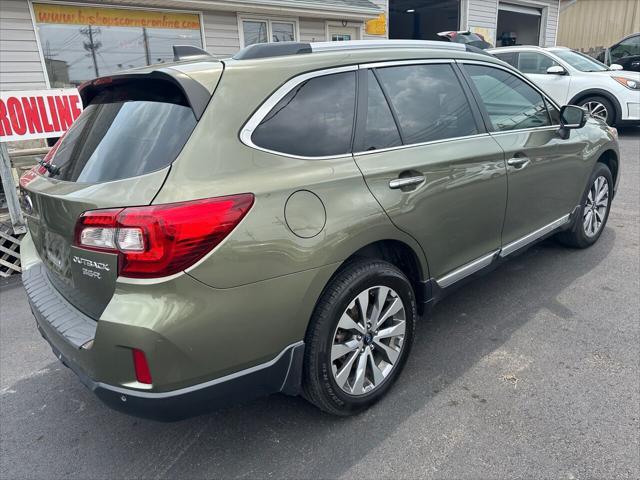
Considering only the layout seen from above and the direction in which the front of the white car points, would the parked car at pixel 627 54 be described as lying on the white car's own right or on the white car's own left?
on the white car's own left

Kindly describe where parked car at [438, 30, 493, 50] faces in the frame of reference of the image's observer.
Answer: facing the viewer and to the right of the viewer

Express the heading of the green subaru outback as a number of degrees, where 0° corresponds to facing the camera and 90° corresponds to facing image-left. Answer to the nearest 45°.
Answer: approximately 225°

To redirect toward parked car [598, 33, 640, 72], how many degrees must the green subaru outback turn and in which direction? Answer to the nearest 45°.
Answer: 0° — it already faces it

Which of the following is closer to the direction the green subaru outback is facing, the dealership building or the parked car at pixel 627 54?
the parked car

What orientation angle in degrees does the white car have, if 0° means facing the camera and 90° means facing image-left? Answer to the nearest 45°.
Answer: approximately 315°

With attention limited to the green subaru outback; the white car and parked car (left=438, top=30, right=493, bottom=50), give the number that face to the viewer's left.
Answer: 0

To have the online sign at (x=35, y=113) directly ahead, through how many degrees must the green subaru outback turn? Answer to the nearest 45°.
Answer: approximately 90° to its left
